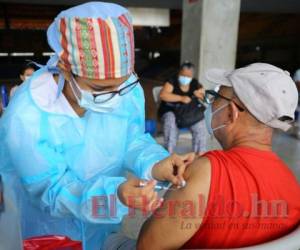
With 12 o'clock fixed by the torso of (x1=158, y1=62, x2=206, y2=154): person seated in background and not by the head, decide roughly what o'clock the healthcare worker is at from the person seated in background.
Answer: The healthcare worker is roughly at 12 o'clock from the person seated in background.

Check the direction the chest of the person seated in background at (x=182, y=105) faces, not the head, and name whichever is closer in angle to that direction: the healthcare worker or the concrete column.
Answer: the healthcare worker

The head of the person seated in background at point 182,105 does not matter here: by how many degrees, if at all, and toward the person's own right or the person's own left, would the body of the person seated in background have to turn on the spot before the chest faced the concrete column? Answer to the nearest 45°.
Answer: approximately 180°

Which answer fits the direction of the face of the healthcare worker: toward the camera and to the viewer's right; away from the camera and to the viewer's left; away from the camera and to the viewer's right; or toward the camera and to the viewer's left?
toward the camera and to the viewer's right

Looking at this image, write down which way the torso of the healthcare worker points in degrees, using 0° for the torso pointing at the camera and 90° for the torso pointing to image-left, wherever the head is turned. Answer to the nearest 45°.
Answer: approximately 315°

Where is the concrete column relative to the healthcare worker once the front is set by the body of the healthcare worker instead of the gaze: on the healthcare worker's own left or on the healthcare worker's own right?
on the healthcare worker's own left
